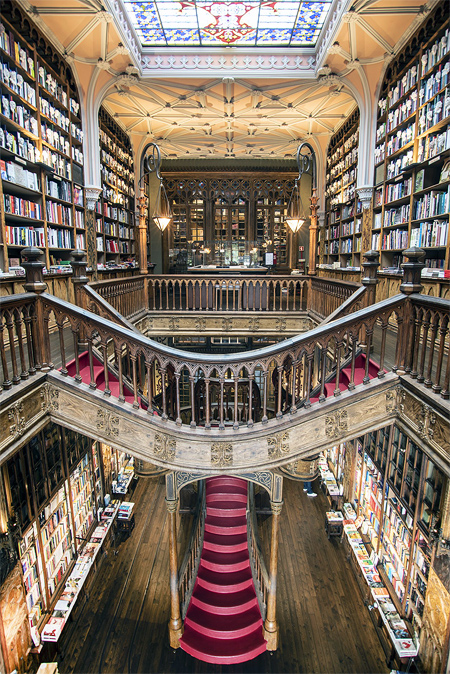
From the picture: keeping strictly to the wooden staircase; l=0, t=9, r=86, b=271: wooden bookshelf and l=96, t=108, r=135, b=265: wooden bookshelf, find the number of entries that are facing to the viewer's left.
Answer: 0

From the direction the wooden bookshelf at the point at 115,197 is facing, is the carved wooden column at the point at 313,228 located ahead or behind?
ahead

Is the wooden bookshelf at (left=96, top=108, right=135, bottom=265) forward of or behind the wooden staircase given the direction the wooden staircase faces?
behind

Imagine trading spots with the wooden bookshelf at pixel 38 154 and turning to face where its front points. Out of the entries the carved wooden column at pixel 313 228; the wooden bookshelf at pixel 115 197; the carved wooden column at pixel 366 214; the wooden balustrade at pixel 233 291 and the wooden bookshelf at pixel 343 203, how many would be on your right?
0

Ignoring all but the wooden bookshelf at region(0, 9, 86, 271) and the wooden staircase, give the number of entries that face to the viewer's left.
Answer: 0

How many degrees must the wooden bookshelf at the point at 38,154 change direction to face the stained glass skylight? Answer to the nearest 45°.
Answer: approximately 45° to its left

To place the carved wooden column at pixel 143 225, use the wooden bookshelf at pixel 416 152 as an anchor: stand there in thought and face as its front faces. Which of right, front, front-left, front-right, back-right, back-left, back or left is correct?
front-right

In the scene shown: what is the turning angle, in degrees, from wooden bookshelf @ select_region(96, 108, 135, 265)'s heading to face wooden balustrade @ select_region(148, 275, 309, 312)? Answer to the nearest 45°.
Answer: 0° — it already faces it

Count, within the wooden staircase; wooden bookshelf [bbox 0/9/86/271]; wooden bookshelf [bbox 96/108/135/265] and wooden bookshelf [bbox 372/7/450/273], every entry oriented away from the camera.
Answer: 0

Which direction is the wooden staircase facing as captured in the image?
toward the camera

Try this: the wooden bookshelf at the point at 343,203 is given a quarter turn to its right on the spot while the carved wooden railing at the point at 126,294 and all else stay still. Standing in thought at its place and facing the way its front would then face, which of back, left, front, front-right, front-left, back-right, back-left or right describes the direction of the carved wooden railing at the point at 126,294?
left

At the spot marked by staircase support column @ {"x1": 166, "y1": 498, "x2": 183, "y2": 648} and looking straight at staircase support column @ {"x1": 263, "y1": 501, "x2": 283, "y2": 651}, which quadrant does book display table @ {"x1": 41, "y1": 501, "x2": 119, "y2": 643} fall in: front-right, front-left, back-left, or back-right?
back-left

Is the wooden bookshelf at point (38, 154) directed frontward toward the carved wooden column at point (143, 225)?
no

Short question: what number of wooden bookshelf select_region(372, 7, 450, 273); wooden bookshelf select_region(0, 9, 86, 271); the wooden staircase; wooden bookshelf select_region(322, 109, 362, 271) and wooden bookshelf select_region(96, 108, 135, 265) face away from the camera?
0

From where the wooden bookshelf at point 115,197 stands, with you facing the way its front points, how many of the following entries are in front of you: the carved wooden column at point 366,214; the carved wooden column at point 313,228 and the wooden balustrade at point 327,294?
3

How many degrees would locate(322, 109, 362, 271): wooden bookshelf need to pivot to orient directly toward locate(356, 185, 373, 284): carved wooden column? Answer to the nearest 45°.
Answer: approximately 45° to its left

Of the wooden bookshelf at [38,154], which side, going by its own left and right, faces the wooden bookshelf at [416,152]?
front
